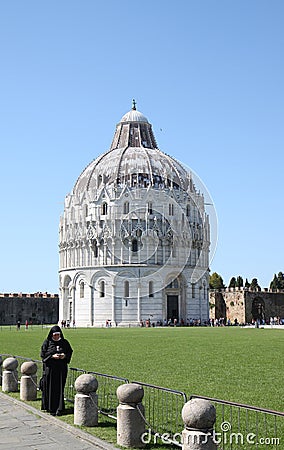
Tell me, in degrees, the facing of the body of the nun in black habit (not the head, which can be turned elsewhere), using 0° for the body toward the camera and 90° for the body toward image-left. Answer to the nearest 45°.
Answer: approximately 0°

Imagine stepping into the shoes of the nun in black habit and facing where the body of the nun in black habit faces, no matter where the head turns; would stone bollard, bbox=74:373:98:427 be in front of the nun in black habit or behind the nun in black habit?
in front

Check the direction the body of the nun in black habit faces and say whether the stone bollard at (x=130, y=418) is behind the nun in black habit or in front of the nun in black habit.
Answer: in front

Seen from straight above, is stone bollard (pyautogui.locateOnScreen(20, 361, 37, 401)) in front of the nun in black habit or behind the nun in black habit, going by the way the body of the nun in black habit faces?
behind

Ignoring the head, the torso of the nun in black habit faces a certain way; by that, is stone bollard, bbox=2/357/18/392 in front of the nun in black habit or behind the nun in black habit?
behind
